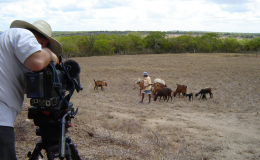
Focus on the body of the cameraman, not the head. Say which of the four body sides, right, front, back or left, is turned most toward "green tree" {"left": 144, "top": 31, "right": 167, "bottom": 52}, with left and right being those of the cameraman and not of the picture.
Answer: front

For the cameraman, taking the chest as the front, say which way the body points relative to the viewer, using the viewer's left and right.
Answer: facing away from the viewer and to the right of the viewer

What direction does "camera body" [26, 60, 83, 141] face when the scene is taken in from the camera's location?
facing away from the viewer and to the right of the viewer
